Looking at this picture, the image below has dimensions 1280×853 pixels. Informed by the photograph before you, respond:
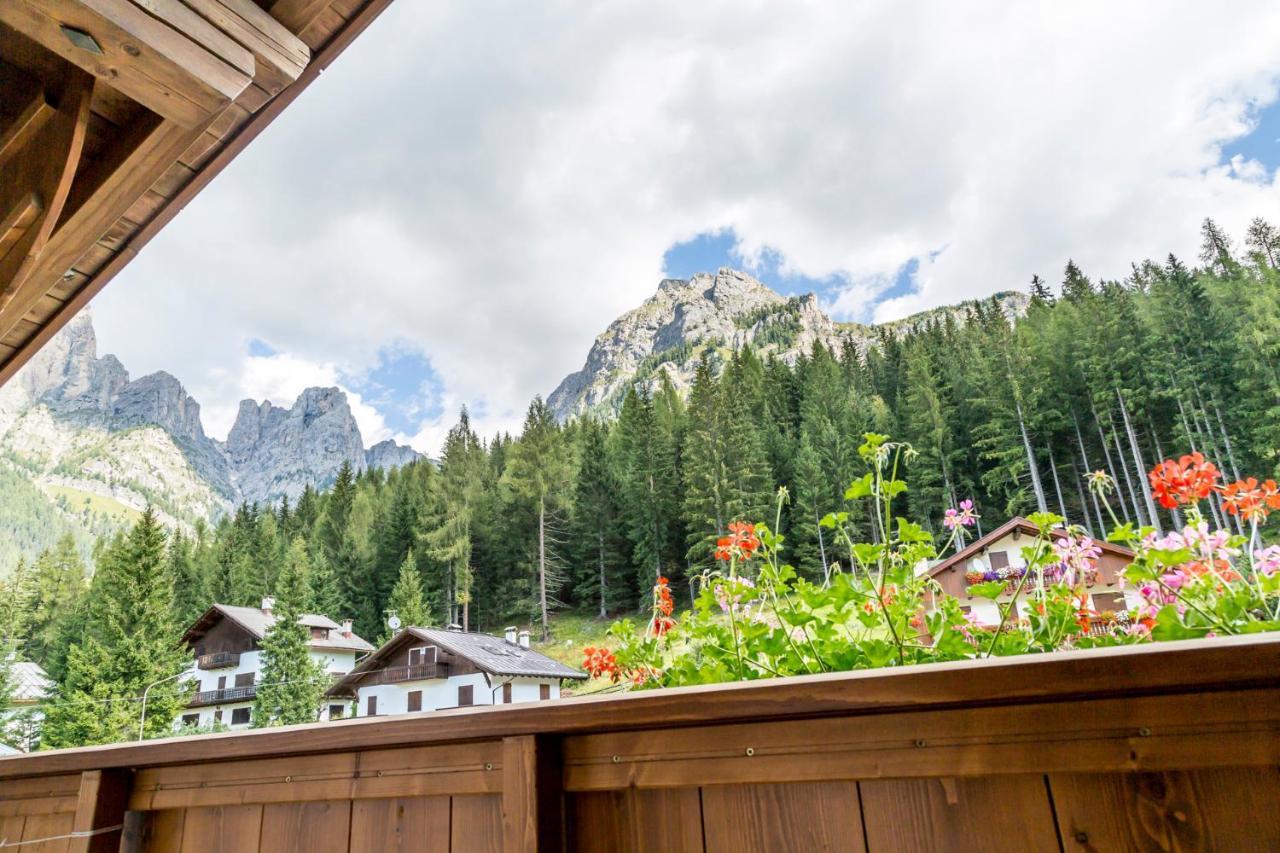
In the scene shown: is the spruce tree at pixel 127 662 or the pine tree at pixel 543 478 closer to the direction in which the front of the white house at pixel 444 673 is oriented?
the spruce tree

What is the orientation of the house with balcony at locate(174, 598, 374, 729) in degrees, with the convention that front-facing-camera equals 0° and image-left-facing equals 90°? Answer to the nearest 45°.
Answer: approximately 45°

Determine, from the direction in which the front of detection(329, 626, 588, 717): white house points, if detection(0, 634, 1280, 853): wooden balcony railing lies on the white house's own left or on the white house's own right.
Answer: on the white house's own left

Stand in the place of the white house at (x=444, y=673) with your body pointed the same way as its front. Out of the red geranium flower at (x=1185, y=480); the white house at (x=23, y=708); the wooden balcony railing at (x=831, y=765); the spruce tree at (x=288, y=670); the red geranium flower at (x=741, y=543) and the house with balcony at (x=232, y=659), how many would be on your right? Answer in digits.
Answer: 3

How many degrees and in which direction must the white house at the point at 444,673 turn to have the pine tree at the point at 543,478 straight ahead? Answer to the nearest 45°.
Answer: approximately 135° to its right

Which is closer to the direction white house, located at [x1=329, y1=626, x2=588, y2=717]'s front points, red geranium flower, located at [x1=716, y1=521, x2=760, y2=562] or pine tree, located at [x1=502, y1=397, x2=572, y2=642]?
the red geranium flower

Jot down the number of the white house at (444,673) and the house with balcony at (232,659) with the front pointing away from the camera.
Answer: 0

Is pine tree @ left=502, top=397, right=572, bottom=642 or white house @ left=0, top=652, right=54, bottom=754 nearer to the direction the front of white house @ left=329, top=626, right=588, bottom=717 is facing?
the white house

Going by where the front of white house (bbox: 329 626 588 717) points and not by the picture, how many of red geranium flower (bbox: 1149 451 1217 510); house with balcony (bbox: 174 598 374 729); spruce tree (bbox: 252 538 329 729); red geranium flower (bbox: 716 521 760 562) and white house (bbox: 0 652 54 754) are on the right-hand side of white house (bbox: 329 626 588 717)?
3

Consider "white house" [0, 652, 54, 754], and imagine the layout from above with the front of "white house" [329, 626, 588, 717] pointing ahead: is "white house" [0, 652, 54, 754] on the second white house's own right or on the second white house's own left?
on the second white house's own right

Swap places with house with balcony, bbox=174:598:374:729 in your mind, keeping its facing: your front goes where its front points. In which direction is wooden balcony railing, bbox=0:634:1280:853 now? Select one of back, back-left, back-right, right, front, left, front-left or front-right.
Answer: front-left

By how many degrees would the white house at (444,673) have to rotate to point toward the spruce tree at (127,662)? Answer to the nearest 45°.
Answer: approximately 45° to its right

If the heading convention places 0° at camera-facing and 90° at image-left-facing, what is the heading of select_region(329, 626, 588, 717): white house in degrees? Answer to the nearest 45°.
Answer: approximately 45°

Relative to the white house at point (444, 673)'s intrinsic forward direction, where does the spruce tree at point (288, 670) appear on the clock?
The spruce tree is roughly at 3 o'clock from the white house.
